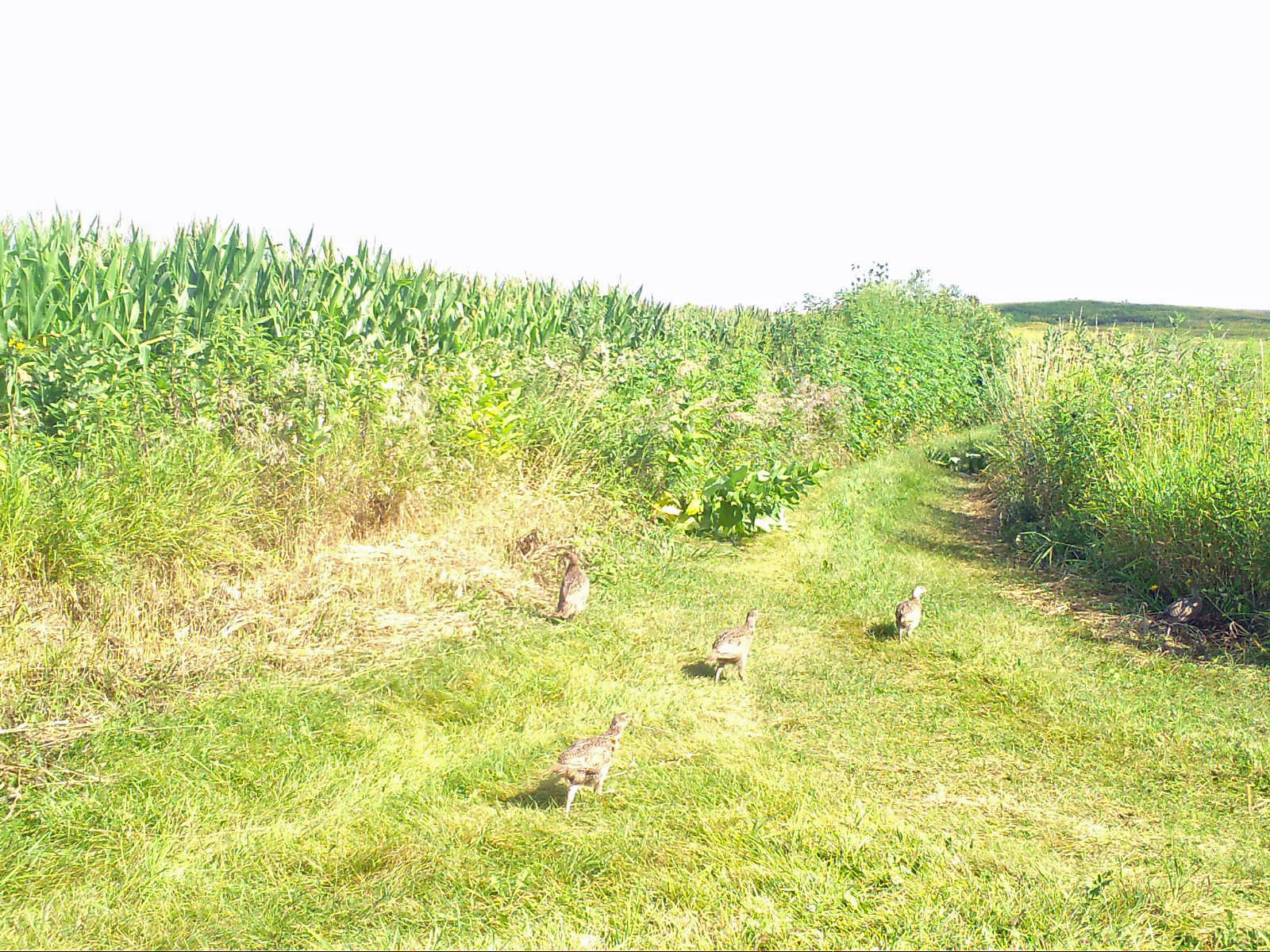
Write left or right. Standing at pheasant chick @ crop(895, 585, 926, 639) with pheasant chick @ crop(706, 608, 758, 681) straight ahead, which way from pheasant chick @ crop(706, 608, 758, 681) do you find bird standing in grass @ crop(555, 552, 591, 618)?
right

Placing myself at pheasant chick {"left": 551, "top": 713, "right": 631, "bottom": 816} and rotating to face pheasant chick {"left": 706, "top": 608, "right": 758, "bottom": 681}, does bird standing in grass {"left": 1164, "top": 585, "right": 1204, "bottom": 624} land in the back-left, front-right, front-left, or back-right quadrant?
front-right

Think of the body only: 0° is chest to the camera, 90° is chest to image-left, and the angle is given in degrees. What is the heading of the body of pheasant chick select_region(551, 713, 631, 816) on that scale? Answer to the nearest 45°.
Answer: approximately 270°

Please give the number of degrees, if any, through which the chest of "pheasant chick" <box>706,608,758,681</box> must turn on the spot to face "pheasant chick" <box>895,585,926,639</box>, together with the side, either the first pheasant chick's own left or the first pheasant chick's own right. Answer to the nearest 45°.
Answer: approximately 45° to the first pheasant chick's own left

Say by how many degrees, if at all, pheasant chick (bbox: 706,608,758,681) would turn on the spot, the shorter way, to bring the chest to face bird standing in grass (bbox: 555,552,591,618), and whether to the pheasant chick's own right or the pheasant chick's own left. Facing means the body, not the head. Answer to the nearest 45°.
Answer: approximately 135° to the pheasant chick's own left

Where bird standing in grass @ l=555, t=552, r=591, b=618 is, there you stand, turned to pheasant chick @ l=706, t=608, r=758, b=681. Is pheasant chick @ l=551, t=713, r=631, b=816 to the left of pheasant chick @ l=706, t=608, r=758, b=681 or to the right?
right

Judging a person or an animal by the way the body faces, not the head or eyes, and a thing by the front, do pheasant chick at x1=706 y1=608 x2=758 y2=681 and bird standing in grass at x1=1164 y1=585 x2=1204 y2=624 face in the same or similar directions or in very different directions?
same or similar directions

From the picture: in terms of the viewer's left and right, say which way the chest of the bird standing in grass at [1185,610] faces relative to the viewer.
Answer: facing to the right of the viewer

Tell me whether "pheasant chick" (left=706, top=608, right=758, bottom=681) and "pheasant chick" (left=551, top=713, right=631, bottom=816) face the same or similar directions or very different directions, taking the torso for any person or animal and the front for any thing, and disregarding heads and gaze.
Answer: same or similar directions

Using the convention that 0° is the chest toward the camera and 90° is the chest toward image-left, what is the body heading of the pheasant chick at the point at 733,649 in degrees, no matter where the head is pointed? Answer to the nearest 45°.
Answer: approximately 270°

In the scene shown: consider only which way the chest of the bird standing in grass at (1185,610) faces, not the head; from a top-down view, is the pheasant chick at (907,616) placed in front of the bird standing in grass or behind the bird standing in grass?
behind

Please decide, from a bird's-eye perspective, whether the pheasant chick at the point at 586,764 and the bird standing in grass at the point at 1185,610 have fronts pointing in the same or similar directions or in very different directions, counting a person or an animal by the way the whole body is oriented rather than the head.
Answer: same or similar directions

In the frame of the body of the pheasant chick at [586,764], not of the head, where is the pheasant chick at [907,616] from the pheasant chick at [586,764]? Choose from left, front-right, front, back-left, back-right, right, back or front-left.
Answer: front-left
